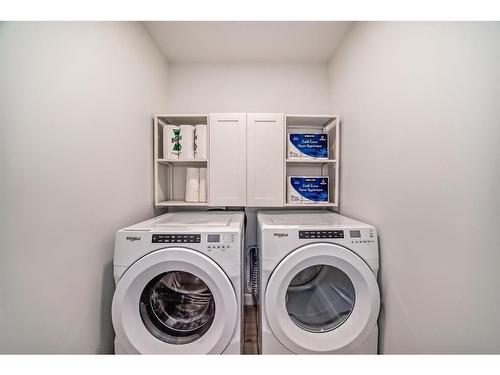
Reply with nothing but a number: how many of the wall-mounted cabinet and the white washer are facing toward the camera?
2

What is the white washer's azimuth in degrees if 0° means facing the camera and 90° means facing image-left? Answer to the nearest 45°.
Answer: approximately 0°

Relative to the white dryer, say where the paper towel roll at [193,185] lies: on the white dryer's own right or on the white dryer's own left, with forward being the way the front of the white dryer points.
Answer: on the white dryer's own right

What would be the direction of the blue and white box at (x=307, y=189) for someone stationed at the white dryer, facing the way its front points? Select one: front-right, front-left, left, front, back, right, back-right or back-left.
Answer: back

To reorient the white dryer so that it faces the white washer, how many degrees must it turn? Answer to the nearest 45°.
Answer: approximately 90° to its right

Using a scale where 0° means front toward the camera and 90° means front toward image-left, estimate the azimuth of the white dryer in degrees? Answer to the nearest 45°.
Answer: approximately 0°
